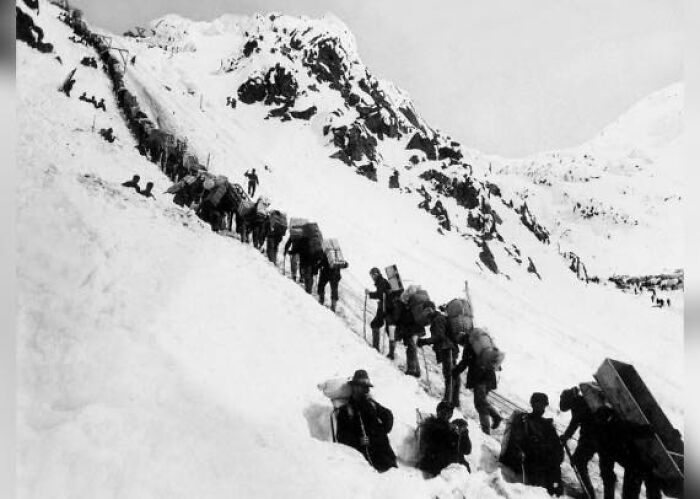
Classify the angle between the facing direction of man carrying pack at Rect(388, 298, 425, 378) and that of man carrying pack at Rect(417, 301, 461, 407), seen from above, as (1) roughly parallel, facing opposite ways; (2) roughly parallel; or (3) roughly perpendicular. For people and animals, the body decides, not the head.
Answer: roughly parallel

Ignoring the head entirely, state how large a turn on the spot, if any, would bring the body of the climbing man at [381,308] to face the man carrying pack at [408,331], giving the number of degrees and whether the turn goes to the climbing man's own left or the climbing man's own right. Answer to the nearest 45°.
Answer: approximately 135° to the climbing man's own left

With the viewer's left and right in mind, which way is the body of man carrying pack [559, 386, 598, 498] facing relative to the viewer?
facing to the left of the viewer

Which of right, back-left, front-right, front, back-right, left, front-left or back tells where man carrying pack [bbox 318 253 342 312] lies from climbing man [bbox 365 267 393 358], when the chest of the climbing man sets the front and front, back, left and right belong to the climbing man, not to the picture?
front-right

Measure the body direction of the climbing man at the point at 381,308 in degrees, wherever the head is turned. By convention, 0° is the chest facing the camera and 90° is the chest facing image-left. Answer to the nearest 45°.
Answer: approximately 90°

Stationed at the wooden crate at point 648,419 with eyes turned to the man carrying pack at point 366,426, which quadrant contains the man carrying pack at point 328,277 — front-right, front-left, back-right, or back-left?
front-right

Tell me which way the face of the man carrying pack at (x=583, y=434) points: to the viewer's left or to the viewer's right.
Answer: to the viewer's left

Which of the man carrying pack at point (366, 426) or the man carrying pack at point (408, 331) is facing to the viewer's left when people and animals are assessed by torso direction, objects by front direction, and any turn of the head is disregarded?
the man carrying pack at point (408, 331)

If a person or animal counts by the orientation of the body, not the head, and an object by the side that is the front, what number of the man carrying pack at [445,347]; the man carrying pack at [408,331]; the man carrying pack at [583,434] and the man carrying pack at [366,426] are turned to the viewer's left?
3
